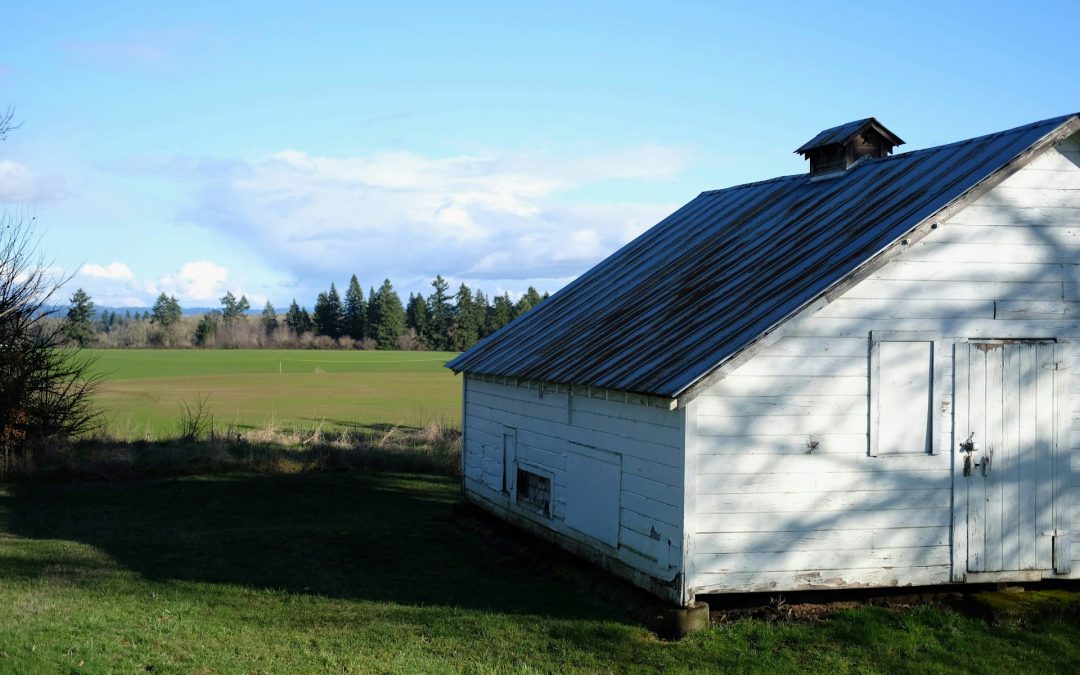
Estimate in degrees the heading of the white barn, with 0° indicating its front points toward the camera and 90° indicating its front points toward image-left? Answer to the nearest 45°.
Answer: approximately 315°
